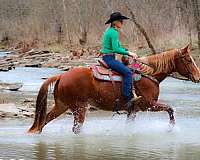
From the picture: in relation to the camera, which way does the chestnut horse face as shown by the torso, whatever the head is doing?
to the viewer's right

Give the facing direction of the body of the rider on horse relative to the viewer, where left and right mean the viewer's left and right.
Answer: facing to the right of the viewer
